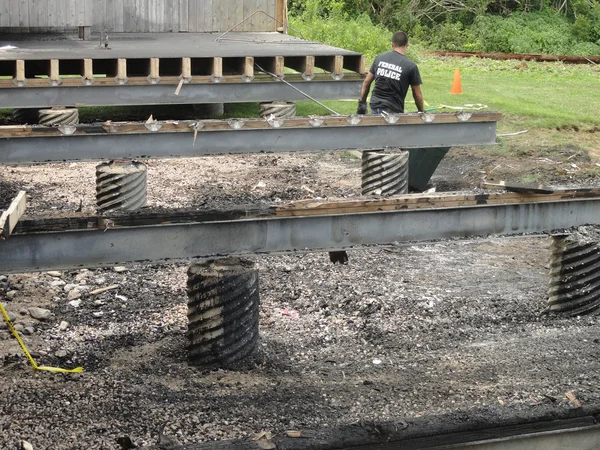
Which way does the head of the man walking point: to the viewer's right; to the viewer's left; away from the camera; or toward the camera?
away from the camera

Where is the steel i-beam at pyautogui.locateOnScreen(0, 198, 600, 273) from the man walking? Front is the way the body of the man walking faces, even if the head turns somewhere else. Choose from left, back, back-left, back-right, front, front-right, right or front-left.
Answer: back

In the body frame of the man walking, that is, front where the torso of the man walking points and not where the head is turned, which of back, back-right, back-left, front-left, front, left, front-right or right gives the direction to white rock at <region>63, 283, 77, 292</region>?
back-left

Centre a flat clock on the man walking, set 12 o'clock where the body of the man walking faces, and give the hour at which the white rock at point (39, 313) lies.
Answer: The white rock is roughly at 7 o'clock from the man walking.

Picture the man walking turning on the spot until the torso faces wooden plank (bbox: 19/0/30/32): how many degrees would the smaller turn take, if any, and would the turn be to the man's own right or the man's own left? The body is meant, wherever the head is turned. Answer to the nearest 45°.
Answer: approximately 45° to the man's own left

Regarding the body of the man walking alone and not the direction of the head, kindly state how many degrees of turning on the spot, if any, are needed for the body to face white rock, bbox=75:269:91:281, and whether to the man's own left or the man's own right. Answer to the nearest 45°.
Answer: approximately 135° to the man's own left

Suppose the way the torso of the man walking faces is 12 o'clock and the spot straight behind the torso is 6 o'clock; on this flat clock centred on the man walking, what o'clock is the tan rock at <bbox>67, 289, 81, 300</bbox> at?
The tan rock is roughly at 7 o'clock from the man walking.

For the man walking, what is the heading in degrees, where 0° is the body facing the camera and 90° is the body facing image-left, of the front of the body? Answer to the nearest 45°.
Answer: approximately 180°

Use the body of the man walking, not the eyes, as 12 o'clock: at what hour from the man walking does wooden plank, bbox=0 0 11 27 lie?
The wooden plank is roughly at 10 o'clock from the man walking.
